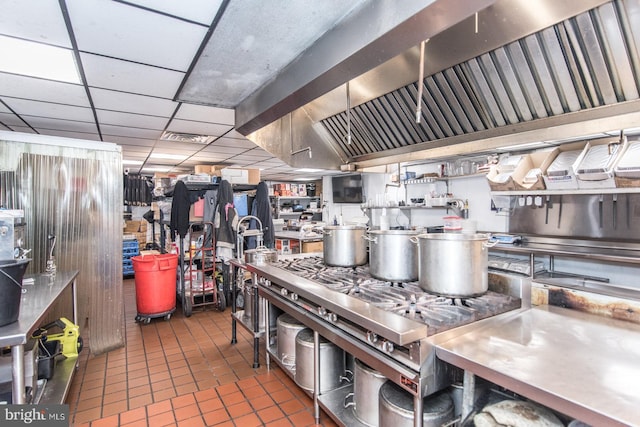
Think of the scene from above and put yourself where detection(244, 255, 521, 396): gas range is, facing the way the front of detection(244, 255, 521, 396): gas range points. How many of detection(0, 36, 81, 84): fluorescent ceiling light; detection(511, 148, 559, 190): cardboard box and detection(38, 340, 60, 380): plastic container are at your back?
1

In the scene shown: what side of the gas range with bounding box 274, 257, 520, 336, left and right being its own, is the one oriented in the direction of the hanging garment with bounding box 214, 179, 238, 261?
right

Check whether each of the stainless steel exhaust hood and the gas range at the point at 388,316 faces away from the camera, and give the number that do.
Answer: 0

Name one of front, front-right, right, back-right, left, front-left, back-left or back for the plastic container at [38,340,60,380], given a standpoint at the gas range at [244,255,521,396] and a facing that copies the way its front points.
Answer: front-right

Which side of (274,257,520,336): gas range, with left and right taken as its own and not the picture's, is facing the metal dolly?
right

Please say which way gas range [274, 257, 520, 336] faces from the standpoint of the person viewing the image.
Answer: facing the viewer and to the left of the viewer

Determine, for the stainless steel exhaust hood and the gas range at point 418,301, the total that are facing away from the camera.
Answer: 0

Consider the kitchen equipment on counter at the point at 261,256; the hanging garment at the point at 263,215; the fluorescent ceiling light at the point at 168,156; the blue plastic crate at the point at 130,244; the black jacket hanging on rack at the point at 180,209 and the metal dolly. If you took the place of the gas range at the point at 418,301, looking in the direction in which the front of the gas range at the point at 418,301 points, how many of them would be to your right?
6
